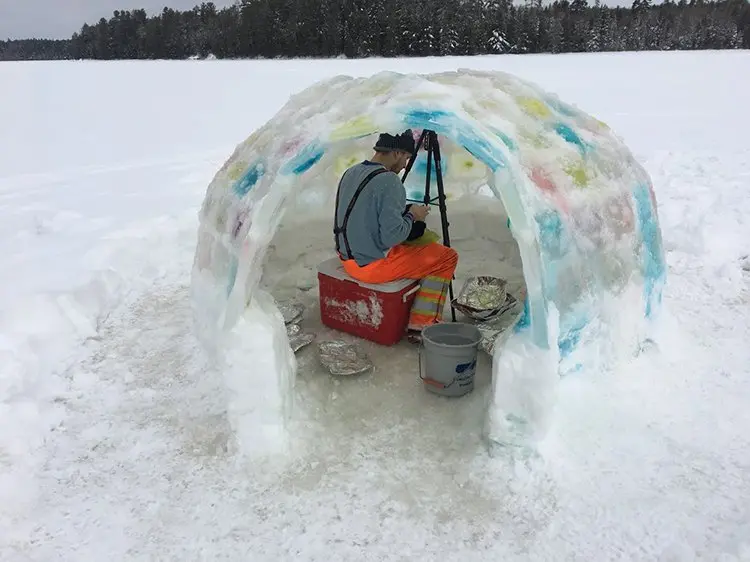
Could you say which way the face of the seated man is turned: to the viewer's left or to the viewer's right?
to the viewer's right

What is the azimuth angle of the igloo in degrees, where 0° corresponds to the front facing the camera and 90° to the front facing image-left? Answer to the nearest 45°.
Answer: approximately 0°
